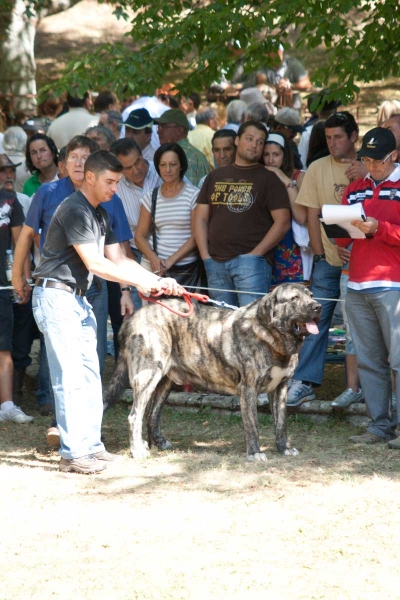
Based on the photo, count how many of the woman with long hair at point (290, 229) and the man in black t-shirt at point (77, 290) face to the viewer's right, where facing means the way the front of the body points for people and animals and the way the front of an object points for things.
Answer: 1

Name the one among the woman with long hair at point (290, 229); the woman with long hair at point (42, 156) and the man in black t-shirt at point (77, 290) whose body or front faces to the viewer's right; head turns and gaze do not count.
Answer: the man in black t-shirt

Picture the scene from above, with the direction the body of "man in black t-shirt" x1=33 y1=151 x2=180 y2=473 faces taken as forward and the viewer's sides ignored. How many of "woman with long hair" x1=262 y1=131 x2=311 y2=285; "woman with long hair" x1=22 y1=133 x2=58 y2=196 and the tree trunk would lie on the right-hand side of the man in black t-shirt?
0

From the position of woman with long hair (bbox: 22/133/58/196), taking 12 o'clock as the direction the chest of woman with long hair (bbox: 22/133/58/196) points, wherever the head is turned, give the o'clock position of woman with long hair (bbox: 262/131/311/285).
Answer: woman with long hair (bbox: 262/131/311/285) is roughly at 10 o'clock from woman with long hair (bbox: 22/133/58/196).

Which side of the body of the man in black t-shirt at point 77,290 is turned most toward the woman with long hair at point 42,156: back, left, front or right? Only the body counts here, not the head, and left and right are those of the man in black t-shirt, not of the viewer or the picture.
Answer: left

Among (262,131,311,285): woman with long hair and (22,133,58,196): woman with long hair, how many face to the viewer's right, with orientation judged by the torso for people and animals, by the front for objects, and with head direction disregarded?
0

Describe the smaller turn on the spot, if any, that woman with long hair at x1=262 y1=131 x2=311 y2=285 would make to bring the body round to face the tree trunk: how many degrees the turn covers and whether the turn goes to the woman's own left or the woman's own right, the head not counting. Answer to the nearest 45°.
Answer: approximately 90° to the woman's own right

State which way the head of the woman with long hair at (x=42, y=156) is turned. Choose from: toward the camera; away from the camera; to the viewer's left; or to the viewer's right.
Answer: toward the camera

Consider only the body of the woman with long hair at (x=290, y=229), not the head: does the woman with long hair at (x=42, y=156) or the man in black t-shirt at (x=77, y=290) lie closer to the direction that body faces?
the man in black t-shirt

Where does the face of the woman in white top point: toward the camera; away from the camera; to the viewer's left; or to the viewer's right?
toward the camera

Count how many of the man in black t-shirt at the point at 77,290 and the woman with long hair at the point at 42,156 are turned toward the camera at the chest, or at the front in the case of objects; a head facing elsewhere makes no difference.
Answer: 1

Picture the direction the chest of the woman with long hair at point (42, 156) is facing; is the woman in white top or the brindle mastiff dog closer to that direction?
the brindle mastiff dog

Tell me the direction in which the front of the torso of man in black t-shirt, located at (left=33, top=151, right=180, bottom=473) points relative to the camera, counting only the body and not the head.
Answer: to the viewer's right

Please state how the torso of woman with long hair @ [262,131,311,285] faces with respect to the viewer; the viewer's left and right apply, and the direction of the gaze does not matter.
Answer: facing the viewer and to the left of the viewer

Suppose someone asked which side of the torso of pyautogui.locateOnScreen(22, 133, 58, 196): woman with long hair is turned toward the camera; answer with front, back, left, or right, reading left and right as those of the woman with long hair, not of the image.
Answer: front

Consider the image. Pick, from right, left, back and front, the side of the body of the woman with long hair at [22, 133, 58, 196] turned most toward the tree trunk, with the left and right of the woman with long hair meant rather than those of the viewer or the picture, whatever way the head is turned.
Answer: back

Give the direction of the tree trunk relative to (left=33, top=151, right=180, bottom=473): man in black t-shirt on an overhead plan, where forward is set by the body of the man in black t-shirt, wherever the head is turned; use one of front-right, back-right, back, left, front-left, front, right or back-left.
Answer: left

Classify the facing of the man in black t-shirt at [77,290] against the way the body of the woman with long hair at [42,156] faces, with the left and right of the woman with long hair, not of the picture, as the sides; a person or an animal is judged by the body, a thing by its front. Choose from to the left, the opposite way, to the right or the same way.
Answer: to the left

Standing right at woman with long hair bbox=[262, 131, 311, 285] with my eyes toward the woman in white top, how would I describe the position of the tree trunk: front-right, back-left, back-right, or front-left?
front-right
